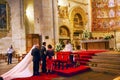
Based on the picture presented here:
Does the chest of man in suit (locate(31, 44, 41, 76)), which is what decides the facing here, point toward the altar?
yes

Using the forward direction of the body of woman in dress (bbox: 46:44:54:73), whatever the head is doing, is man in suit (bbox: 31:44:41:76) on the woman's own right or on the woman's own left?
on the woman's own left

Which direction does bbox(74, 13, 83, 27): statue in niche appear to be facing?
toward the camera

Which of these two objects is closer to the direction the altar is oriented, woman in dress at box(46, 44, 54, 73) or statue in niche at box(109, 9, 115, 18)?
the woman in dress

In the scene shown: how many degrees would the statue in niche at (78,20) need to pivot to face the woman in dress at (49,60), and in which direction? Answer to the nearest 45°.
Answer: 0° — it already faces them

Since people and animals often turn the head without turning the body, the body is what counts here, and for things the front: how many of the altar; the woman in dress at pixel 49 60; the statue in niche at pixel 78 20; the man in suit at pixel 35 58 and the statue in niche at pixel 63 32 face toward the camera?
3

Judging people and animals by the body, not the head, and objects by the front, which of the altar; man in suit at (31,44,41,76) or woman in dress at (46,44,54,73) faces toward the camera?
the altar

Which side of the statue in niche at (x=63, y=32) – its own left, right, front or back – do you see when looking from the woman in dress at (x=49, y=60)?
front

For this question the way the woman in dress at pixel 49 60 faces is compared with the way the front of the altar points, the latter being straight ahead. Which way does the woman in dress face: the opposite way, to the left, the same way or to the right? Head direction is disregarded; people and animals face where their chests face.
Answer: the opposite way

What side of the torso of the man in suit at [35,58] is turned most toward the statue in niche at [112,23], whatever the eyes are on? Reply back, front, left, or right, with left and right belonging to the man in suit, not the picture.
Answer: front

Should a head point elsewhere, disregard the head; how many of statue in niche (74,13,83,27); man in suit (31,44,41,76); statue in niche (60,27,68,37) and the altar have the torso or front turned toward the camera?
3

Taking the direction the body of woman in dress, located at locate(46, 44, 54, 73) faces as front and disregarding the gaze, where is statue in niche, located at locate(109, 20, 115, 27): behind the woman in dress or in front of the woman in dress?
in front

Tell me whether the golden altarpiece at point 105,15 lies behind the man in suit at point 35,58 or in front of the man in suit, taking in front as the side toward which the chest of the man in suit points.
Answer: in front

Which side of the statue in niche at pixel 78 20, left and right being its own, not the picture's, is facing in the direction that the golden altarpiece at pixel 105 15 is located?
left

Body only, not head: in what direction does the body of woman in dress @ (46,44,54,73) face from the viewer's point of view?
away from the camera

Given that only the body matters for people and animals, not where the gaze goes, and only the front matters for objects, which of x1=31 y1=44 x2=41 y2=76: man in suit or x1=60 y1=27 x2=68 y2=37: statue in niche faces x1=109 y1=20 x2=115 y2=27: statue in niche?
the man in suit

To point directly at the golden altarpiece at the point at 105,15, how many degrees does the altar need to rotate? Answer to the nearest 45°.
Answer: approximately 180°
